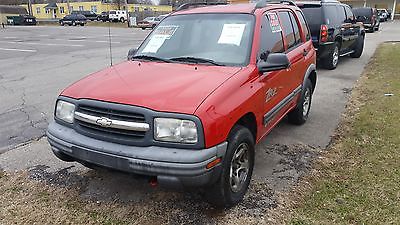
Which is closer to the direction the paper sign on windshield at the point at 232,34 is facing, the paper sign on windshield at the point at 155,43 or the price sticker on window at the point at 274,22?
the paper sign on windshield

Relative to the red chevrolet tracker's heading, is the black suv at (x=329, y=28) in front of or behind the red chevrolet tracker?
behind

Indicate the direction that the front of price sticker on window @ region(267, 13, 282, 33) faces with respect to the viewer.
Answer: facing the viewer and to the right of the viewer

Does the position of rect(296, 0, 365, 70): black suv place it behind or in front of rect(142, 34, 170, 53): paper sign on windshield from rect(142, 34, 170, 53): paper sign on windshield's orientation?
behind

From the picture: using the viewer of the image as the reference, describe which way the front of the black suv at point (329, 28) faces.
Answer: facing away from the viewer and to the right of the viewer

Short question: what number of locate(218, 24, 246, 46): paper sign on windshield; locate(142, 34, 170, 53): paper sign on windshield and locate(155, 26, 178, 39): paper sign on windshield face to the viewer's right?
0

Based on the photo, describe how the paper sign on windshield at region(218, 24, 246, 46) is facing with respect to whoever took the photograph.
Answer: facing the viewer and to the left of the viewer

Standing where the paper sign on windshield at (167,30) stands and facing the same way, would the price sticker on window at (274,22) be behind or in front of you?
behind

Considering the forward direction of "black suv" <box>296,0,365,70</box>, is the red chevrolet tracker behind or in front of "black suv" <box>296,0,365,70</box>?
behind
